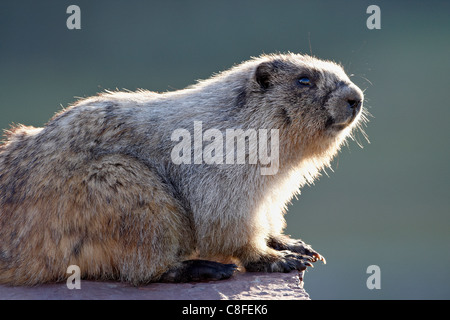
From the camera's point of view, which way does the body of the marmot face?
to the viewer's right
